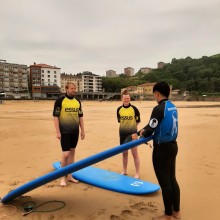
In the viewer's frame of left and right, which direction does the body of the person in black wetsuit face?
facing away from the viewer and to the left of the viewer

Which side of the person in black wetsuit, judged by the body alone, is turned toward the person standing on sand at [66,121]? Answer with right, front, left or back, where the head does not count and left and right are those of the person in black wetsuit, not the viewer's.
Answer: front

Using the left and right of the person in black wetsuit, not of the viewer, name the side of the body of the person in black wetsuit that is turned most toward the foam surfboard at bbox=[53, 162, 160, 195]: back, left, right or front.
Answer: front

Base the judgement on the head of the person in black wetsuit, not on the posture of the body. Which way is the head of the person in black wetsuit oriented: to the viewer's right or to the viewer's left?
to the viewer's left

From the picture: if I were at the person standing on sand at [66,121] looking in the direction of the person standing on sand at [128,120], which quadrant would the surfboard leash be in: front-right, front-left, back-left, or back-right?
back-right

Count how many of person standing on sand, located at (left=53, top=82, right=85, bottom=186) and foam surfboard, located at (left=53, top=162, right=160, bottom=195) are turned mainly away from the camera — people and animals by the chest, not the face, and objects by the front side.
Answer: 0
